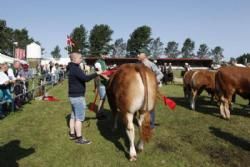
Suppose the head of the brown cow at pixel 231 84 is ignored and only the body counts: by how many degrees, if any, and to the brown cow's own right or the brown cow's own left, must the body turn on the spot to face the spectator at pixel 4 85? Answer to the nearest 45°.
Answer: approximately 180°

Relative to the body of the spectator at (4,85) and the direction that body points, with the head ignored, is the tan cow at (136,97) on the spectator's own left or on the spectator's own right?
on the spectator's own right

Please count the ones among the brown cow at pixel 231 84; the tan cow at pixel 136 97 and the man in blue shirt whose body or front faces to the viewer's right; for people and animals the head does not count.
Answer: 2

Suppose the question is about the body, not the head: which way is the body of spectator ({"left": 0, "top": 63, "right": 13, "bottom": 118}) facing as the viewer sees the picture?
to the viewer's right

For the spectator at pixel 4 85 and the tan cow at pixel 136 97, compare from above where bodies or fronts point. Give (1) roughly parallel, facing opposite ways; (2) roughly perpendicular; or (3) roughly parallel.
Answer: roughly perpendicular

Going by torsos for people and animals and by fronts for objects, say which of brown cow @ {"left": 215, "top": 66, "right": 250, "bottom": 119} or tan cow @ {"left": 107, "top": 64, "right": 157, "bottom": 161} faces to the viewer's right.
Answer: the brown cow

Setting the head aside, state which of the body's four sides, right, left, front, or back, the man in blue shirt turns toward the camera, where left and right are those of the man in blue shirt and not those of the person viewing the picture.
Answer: right
